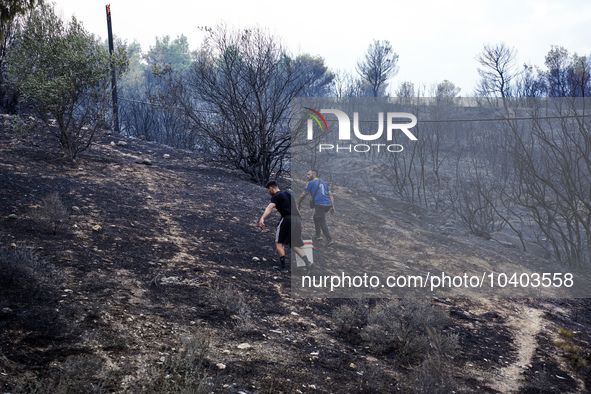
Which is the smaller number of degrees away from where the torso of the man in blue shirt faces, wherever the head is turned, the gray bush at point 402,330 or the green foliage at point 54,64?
the green foliage

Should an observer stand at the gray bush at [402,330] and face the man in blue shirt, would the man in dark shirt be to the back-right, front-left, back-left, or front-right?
front-left

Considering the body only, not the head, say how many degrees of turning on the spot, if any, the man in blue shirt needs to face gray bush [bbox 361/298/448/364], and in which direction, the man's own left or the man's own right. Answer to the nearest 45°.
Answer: approximately 135° to the man's own left

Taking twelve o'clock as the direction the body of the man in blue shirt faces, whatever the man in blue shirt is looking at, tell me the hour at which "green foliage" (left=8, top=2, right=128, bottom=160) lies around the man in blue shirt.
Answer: The green foliage is roughly at 11 o'clock from the man in blue shirt.

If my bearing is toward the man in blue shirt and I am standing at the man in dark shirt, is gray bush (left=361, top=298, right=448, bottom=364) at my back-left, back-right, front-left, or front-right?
back-right

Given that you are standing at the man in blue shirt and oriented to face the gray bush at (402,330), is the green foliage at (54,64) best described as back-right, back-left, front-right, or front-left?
back-right
